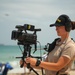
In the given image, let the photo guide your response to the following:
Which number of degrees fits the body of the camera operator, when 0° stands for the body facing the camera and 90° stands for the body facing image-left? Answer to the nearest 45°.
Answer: approximately 90°

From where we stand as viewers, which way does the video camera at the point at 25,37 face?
facing to the left of the viewer

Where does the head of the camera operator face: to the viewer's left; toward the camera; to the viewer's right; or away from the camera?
to the viewer's left
